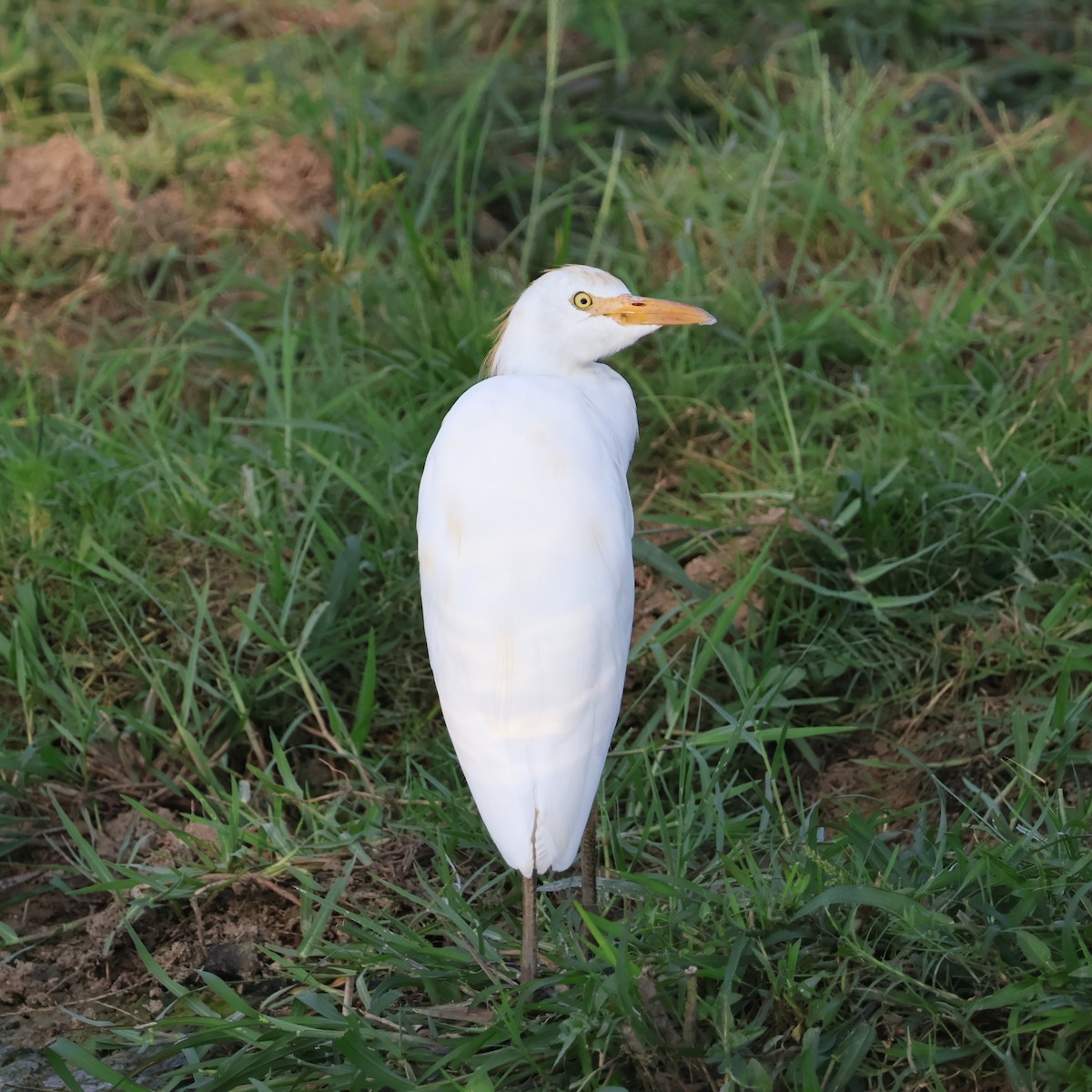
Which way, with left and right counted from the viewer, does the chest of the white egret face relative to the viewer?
facing away from the viewer and to the right of the viewer
